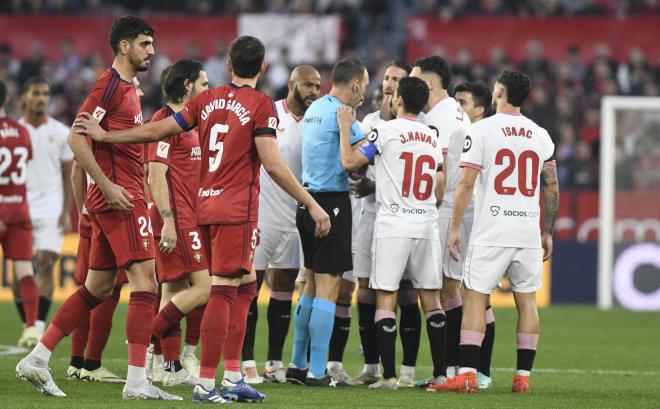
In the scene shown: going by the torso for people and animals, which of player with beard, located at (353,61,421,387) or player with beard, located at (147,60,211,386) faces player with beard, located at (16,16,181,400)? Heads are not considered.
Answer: player with beard, located at (353,61,421,387)

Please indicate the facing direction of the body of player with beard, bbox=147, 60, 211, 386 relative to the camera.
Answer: to the viewer's right

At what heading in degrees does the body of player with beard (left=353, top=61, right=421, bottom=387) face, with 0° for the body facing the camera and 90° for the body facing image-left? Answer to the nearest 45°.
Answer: approximately 45°

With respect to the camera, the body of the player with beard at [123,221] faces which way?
to the viewer's right
